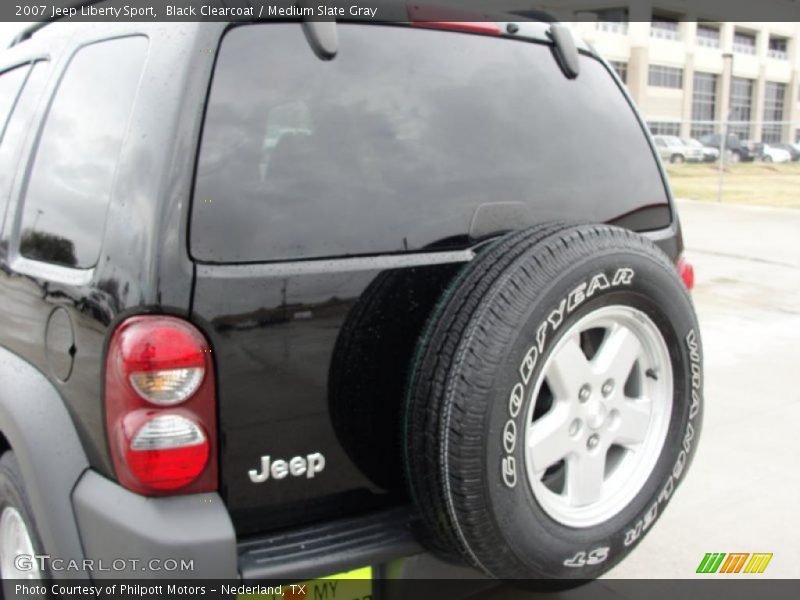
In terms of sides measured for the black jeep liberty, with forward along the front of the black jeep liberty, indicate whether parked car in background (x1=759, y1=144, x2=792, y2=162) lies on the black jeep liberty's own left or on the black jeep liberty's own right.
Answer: on the black jeep liberty's own right

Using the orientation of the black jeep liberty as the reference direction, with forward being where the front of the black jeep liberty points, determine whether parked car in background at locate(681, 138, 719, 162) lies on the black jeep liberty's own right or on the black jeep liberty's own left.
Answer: on the black jeep liberty's own right

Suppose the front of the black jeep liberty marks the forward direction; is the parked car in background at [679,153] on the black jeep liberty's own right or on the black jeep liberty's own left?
on the black jeep liberty's own right

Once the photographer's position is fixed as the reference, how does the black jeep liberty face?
facing away from the viewer and to the left of the viewer
